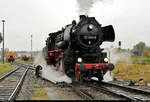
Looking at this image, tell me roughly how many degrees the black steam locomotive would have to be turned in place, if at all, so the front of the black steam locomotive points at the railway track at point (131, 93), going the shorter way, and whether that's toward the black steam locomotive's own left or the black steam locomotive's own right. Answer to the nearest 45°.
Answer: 0° — it already faces it

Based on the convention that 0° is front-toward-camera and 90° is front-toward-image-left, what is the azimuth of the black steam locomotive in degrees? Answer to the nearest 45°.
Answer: approximately 315°
